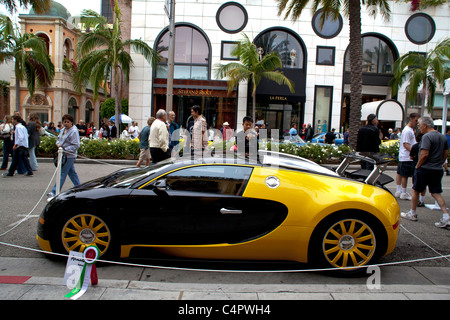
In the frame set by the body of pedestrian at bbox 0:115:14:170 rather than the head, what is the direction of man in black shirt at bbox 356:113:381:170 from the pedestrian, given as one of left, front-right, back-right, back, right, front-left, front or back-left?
back-left

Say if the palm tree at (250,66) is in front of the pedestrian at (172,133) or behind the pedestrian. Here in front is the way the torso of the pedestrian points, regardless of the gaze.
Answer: behind

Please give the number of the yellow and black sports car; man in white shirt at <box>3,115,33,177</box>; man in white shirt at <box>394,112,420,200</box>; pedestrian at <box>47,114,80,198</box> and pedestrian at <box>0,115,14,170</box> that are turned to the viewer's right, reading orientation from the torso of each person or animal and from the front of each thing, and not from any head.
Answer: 1

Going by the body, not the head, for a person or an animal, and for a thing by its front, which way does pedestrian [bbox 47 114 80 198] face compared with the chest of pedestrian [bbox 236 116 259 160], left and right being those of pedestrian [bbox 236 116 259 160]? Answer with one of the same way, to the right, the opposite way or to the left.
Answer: the same way

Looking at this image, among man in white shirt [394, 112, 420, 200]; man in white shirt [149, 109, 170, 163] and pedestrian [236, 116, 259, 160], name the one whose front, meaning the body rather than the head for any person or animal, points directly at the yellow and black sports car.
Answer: the pedestrian

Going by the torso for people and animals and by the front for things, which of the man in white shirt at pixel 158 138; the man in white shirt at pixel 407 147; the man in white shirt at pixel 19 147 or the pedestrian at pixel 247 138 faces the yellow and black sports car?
the pedestrian

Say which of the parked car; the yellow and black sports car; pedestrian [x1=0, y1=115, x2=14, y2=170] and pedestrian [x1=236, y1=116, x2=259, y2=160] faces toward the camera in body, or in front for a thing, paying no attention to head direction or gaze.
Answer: pedestrian [x1=236, y1=116, x2=259, y2=160]

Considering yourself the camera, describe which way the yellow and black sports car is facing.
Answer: facing to the left of the viewer

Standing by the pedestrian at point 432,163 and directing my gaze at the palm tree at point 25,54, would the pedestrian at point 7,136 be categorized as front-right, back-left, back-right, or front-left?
front-left
